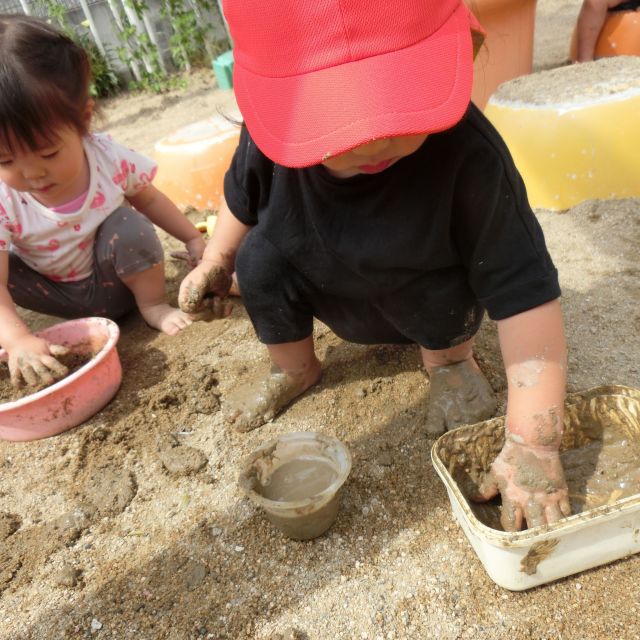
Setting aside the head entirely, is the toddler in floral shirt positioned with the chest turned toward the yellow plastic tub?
no

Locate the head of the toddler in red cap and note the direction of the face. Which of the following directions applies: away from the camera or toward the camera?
toward the camera

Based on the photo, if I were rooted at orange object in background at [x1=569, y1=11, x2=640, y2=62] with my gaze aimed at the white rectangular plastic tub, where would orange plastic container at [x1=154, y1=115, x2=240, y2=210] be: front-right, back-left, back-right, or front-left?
front-right

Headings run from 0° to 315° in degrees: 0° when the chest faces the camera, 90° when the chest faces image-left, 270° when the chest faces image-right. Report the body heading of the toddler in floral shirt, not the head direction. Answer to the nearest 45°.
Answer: approximately 0°

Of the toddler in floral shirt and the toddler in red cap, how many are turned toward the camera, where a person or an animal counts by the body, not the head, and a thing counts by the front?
2

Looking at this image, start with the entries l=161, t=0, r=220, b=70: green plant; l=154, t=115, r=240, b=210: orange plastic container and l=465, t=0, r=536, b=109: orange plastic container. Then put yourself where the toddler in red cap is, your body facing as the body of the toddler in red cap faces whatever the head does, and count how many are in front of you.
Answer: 0

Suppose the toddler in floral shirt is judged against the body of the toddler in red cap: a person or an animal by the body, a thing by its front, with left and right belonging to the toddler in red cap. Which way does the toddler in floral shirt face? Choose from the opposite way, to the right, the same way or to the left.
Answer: the same way

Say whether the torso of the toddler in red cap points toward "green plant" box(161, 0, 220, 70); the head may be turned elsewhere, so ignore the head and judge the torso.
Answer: no

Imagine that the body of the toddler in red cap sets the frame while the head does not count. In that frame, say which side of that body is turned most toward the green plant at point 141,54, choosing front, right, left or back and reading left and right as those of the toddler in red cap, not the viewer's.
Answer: back

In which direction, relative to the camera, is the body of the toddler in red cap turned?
toward the camera

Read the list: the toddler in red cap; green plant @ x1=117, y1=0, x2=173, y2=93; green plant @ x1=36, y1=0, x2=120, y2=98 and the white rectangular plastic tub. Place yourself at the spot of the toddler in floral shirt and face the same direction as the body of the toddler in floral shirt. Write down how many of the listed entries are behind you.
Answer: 2

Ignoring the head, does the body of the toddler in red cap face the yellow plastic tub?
no

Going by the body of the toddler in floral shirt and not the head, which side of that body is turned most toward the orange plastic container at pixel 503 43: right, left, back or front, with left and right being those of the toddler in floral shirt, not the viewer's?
left
